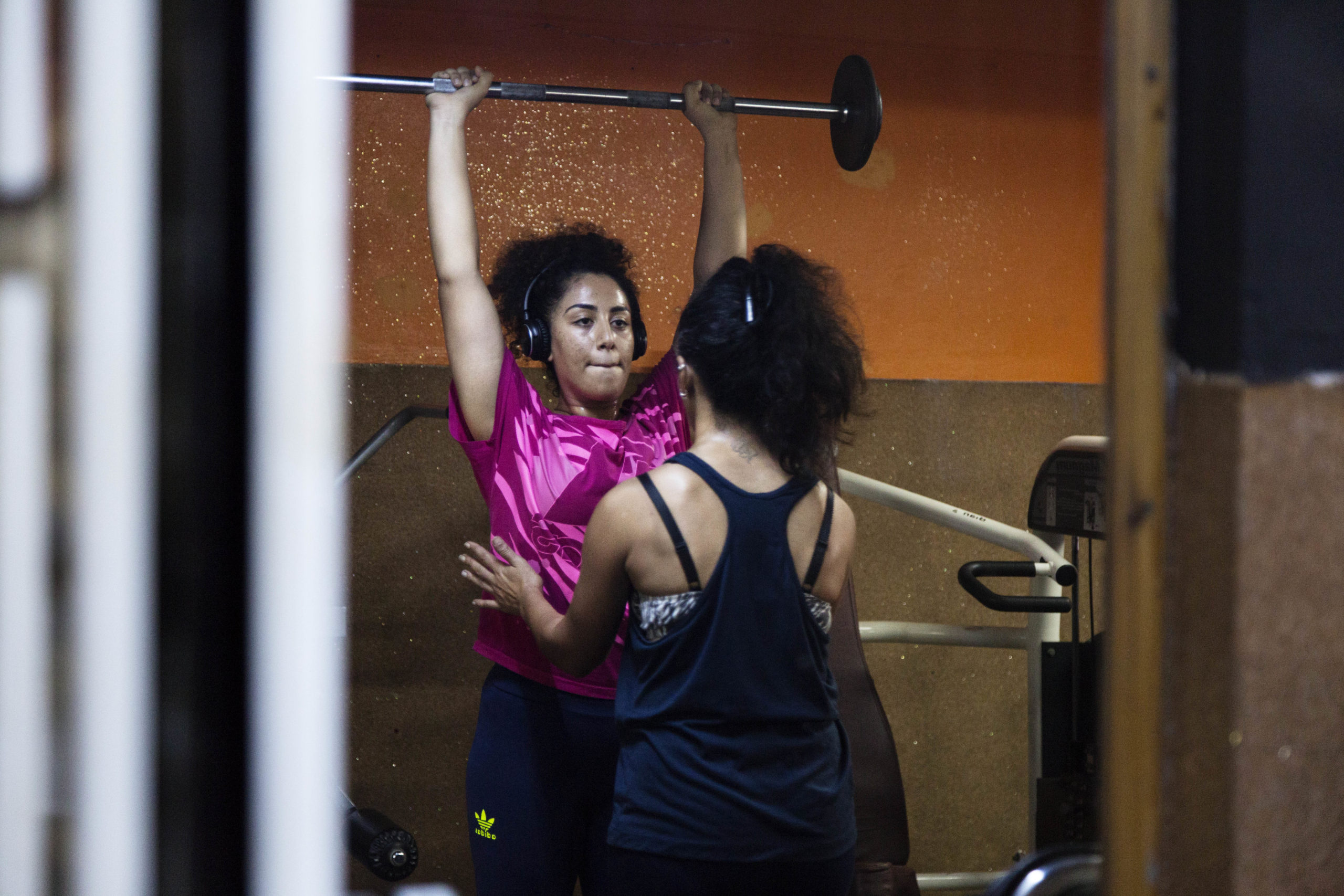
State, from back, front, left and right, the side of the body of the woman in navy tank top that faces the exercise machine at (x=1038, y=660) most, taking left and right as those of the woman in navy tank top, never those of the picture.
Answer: right

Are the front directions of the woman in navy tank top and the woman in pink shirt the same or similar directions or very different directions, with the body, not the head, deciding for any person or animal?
very different directions

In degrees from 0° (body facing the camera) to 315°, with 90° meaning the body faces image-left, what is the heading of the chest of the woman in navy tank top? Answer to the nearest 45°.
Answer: approximately 135°

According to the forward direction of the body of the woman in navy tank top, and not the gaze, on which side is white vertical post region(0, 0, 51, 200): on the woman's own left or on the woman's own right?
on the woman's own left

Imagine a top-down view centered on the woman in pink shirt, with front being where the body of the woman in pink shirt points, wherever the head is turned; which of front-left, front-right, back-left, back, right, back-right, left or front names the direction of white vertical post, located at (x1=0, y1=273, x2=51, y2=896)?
front-right

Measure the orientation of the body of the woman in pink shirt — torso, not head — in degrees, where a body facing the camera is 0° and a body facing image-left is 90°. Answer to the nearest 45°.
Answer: approximately 315°
